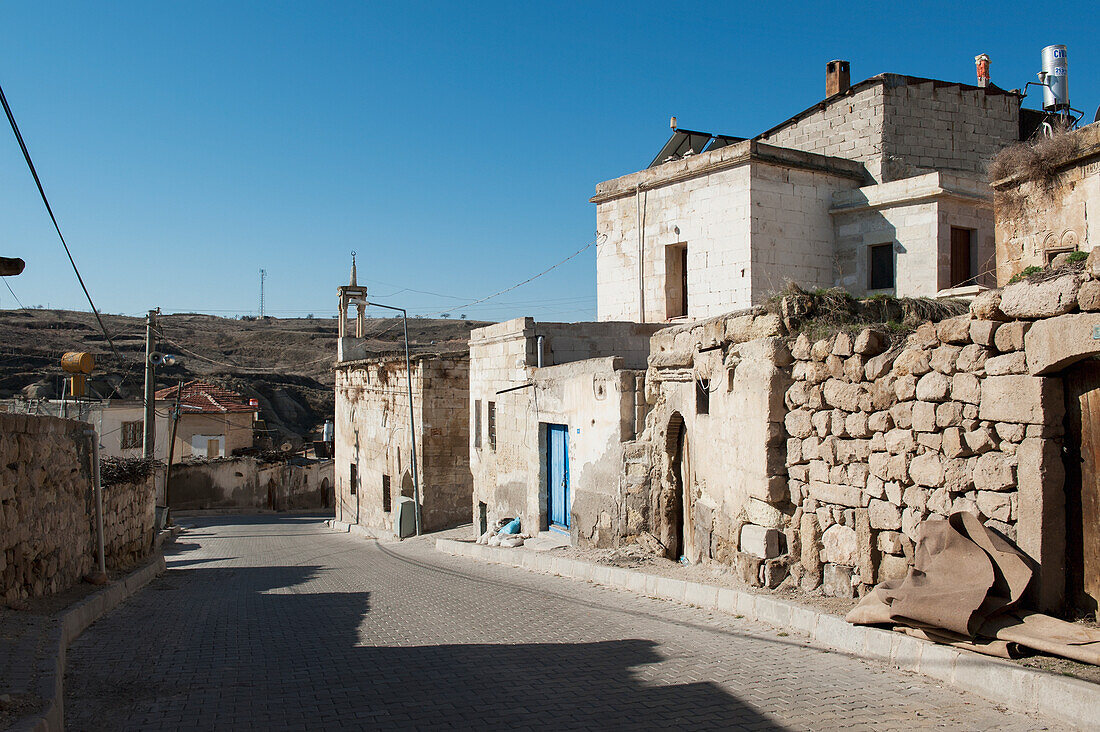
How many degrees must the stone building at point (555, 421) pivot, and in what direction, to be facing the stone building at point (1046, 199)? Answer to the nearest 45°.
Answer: approximately 90° to its left

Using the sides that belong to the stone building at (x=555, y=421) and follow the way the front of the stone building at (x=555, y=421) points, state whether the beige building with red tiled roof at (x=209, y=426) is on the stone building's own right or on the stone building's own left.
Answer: on the stone building's own right

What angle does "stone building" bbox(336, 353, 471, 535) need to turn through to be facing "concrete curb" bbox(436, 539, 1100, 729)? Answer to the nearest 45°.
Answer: approximately 45° to its left

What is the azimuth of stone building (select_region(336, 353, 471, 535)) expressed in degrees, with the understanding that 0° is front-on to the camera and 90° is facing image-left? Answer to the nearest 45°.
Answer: approximately 45°

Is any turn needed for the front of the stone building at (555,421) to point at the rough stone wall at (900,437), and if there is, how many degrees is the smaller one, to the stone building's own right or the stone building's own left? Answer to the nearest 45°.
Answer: approximately 45° to the stone building's own left

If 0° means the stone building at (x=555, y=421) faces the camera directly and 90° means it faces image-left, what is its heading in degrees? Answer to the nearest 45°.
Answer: approximately 45°

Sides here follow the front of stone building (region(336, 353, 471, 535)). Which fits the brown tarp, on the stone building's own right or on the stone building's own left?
on the stone building's own left
